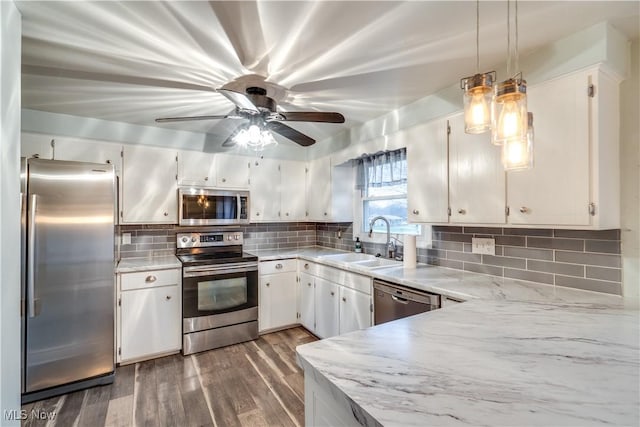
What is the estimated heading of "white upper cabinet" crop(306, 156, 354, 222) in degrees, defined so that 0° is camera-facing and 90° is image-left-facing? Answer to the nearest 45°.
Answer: approximately 45°

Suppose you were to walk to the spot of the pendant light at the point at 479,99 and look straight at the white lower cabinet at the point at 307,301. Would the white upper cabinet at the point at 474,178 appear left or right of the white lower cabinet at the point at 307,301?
right

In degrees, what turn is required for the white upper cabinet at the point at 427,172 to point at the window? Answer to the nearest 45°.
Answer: approximately 90° to its right

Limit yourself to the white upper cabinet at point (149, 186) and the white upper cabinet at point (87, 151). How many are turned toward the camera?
2

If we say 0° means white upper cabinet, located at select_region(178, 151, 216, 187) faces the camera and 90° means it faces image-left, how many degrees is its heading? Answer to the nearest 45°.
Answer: approximately 0°

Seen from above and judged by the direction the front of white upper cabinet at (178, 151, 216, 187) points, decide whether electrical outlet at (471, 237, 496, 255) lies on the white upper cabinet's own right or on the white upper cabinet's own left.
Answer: on the white upper cabinet's own left
